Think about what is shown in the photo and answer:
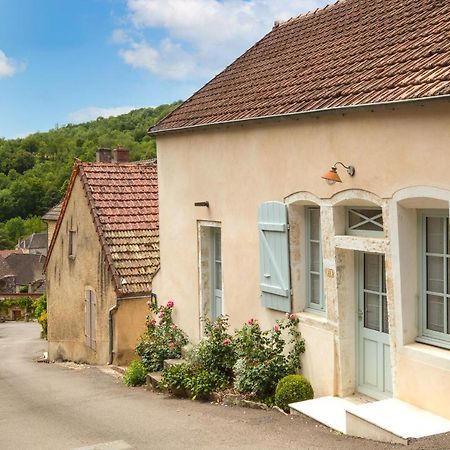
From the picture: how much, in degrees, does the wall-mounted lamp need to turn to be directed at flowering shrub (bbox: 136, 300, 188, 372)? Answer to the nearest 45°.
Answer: approximately 90° to its right

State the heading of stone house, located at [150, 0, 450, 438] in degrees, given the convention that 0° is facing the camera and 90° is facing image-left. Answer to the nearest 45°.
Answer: approximately 45°
